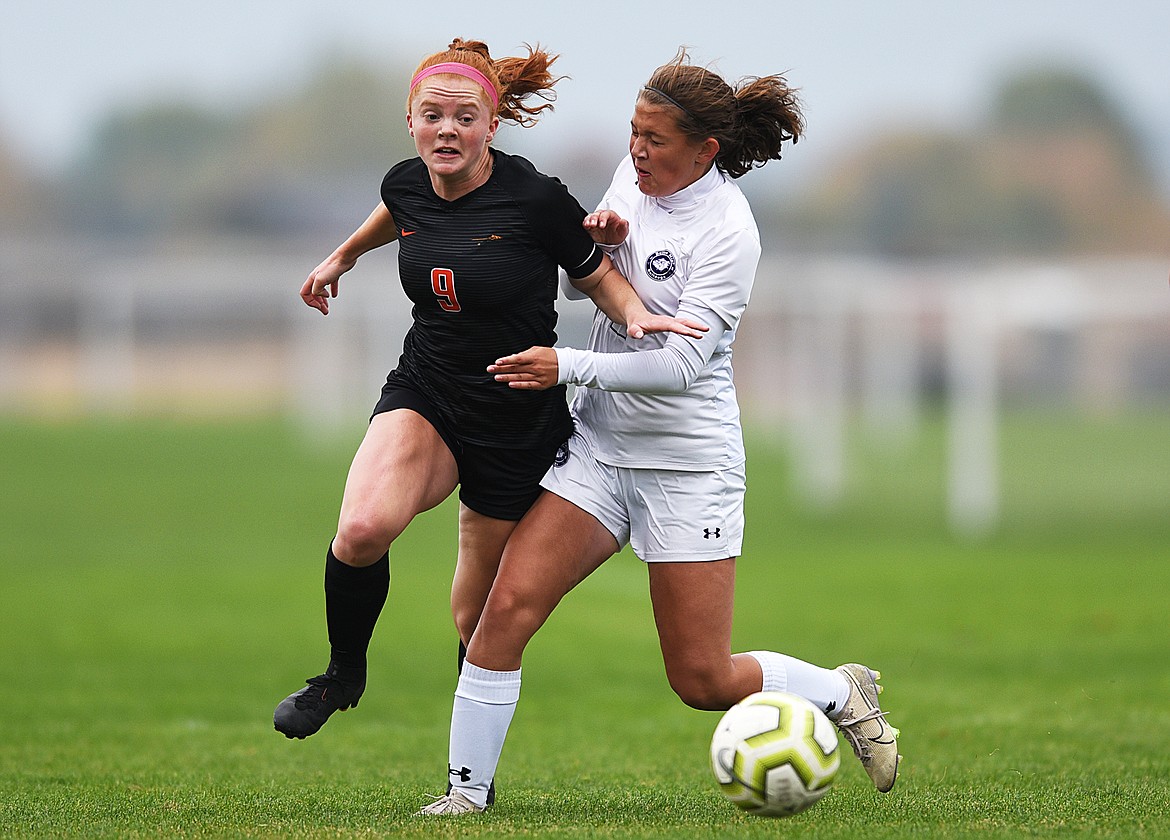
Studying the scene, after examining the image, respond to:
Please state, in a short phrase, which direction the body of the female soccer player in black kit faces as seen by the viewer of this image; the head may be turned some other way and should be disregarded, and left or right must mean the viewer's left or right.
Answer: facing the viewer and to the left of the viewer

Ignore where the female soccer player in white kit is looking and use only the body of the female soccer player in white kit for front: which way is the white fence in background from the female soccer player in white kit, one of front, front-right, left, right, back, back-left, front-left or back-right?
back-right

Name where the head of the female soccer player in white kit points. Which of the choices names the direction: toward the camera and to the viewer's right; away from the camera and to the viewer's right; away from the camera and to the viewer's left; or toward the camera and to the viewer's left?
toward the camera and to the viewer's left
